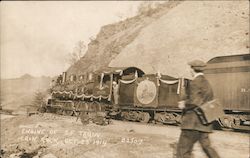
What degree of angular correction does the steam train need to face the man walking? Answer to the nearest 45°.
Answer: approximately 135° to its left

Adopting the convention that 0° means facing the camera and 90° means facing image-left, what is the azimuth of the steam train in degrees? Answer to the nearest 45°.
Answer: approximately 135°
